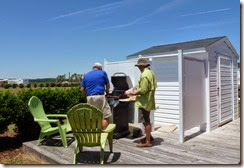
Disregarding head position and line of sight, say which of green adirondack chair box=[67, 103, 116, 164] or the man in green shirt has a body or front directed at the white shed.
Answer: the green adirondack chair

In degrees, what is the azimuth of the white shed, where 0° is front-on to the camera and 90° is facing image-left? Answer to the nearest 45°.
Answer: approximately 315°

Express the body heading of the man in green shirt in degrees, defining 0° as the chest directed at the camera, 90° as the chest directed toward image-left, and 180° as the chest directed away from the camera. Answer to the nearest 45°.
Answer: approximately 90°

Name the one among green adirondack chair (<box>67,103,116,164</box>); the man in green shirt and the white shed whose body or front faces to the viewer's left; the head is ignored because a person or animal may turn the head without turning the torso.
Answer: the man in green shirt

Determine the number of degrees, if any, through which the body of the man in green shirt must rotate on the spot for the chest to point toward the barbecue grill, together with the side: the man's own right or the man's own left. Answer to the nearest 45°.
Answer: approximately 45° to the man's own right

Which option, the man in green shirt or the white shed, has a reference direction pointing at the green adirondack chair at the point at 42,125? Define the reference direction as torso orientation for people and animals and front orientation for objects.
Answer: the man in green shirt

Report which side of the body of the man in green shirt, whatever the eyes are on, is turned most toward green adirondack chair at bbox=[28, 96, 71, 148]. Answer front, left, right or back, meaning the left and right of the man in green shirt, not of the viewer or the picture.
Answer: front

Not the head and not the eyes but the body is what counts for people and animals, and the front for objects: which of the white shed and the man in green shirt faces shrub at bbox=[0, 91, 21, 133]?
the man in green shirt

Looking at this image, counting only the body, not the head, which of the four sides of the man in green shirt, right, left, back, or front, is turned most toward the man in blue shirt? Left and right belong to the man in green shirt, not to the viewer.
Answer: front

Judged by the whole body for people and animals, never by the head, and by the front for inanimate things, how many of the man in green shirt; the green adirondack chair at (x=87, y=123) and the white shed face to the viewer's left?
1

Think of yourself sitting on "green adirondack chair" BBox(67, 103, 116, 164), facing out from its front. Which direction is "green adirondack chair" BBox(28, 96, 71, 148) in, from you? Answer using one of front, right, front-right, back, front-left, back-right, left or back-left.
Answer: left

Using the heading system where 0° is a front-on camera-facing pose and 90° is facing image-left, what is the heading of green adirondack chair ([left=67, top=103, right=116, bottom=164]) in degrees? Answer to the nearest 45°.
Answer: approximately 225°

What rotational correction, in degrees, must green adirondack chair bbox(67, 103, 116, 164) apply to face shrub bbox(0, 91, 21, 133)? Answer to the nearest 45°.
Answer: approximately 90° to its left

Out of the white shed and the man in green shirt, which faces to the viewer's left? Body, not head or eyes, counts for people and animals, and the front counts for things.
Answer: the man in green shirt
